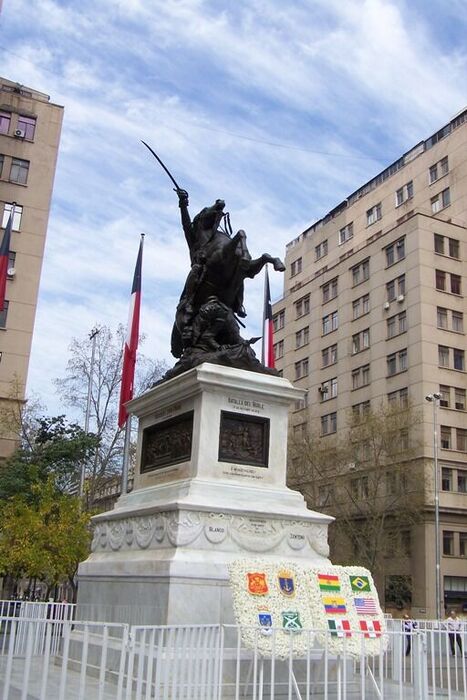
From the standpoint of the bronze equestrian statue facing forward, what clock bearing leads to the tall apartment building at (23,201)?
The tall apartment building is roughly at 7 o'clock from the bronze equestrian statue.

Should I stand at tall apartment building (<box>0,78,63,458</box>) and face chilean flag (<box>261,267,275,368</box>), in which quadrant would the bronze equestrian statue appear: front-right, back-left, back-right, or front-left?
front-right

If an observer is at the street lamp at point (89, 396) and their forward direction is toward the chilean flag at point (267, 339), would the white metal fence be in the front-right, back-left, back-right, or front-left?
front-right

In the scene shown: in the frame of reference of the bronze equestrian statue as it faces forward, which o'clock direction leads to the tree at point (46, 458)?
The tree is roughly at 7 o'clock from the bronze equestrian statue.

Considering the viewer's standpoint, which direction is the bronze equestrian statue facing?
facing the viewer and to the right of the viewer

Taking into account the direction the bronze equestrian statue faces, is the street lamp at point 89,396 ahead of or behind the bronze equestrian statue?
behind

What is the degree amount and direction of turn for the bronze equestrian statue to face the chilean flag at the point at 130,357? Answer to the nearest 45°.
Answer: approximately 135° to its left

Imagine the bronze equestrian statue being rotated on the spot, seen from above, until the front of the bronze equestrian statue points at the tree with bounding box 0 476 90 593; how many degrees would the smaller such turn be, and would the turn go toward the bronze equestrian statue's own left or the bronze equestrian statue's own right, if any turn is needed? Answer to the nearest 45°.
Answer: approximately 135° to the bronze equestrian statue's own left
